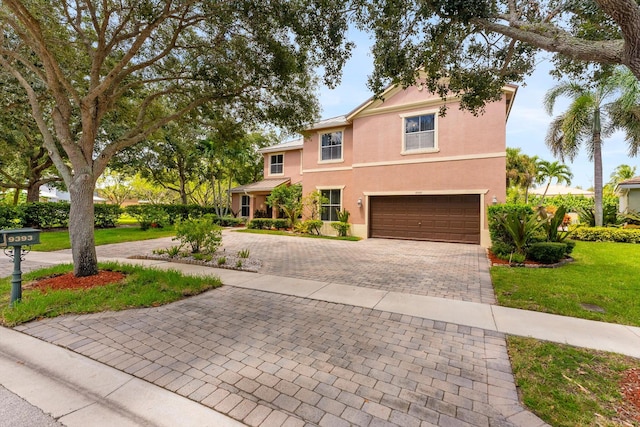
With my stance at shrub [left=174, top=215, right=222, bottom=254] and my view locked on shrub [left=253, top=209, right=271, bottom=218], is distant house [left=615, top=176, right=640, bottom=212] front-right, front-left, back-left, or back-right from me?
front-right

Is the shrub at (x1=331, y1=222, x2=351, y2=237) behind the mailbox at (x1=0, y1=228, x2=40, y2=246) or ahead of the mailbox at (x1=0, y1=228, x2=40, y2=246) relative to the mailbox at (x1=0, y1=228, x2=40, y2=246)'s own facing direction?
behind

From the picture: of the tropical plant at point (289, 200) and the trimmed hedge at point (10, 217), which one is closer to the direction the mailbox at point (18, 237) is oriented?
the trimmed hedge

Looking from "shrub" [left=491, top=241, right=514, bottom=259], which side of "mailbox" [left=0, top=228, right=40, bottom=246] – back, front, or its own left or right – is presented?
back

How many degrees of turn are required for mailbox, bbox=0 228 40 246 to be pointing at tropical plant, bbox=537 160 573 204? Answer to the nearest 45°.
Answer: approximately 180°

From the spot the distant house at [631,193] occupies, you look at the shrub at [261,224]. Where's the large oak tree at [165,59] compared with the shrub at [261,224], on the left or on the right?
left

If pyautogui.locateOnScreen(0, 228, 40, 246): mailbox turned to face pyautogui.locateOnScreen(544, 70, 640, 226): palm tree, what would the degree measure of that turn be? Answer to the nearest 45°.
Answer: approximately 180°

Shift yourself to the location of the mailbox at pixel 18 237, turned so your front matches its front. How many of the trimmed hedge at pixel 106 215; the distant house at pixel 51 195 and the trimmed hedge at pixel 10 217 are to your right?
3

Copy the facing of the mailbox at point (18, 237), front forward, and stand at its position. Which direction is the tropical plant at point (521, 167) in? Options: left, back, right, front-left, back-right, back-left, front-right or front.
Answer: back

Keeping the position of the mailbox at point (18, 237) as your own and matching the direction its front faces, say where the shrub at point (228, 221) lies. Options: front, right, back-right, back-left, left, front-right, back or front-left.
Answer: back-right

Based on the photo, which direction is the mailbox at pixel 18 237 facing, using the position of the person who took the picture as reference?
facing to the left of the viewer

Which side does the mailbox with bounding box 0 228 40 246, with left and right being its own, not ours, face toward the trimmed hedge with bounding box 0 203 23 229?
right

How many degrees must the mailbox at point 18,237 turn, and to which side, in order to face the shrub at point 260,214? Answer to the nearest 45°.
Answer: approximately 135° to its right

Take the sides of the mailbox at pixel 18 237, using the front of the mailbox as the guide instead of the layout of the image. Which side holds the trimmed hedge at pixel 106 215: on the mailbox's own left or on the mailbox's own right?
on the mailbox's own right
